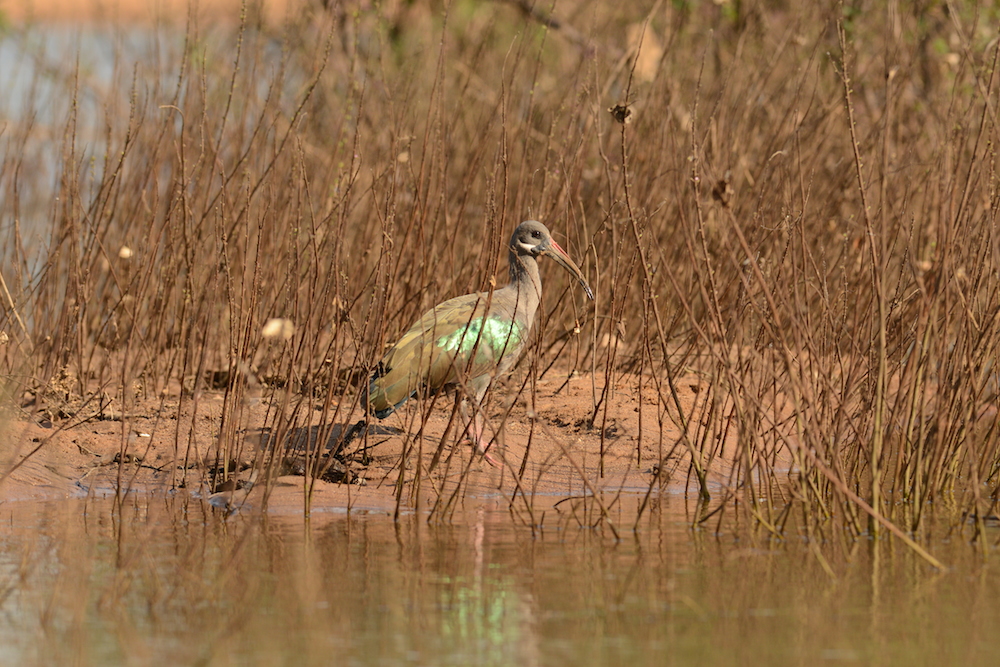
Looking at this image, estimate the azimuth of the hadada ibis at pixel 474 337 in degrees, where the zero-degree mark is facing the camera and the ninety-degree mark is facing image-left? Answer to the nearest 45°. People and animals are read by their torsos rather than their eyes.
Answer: approximately 270°
